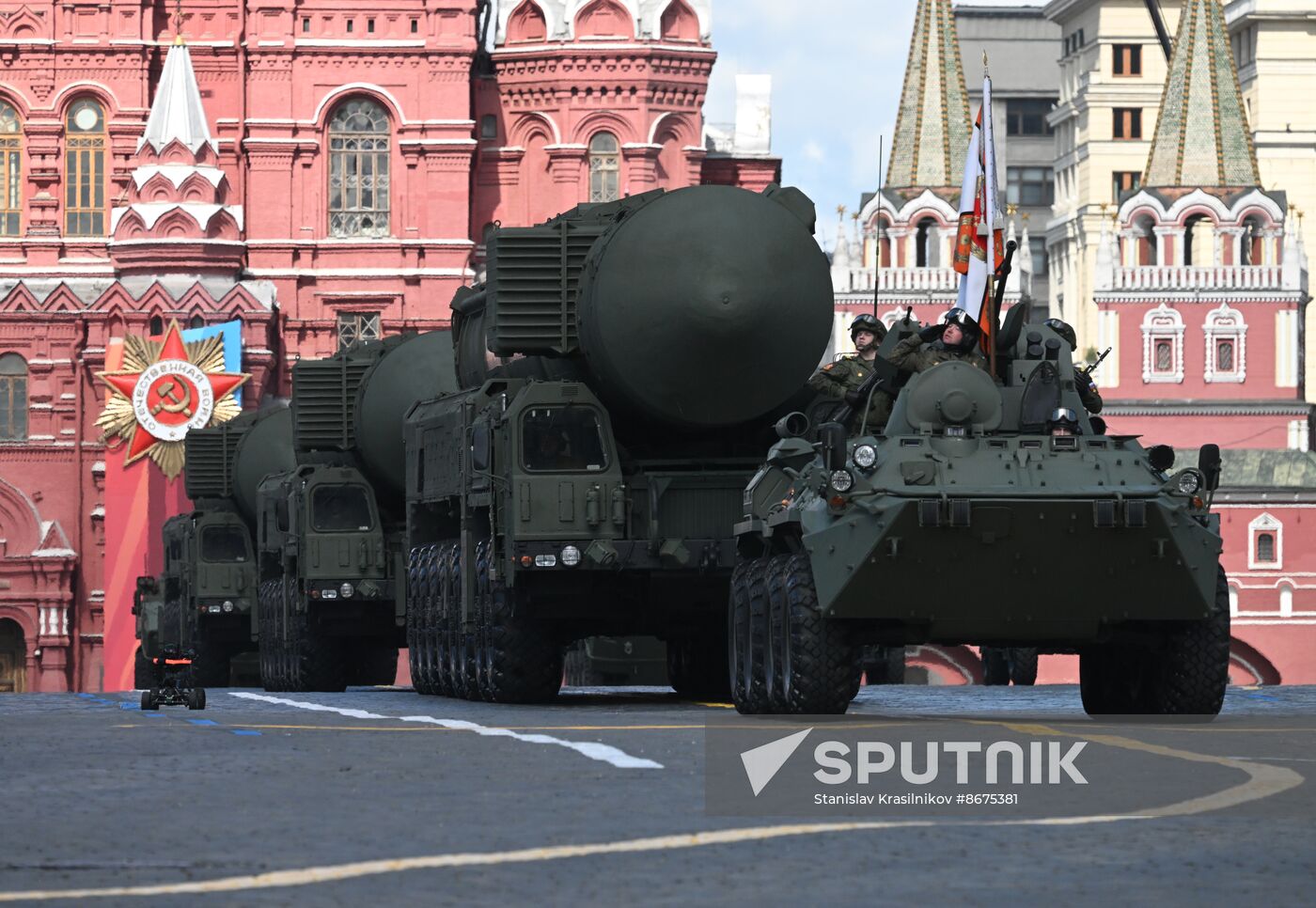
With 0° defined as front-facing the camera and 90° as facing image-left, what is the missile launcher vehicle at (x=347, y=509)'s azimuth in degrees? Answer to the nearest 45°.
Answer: approximately 0°

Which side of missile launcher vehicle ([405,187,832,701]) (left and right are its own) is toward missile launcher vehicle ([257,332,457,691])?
back

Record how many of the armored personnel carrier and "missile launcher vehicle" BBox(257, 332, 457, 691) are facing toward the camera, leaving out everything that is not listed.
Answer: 2

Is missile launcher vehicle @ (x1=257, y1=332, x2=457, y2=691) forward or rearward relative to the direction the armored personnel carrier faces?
rearward

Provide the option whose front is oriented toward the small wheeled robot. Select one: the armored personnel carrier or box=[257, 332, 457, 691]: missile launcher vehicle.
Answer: the missile launcher vehicle

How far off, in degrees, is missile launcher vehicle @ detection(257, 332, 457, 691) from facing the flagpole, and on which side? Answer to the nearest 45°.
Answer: approximately 45° to its left
